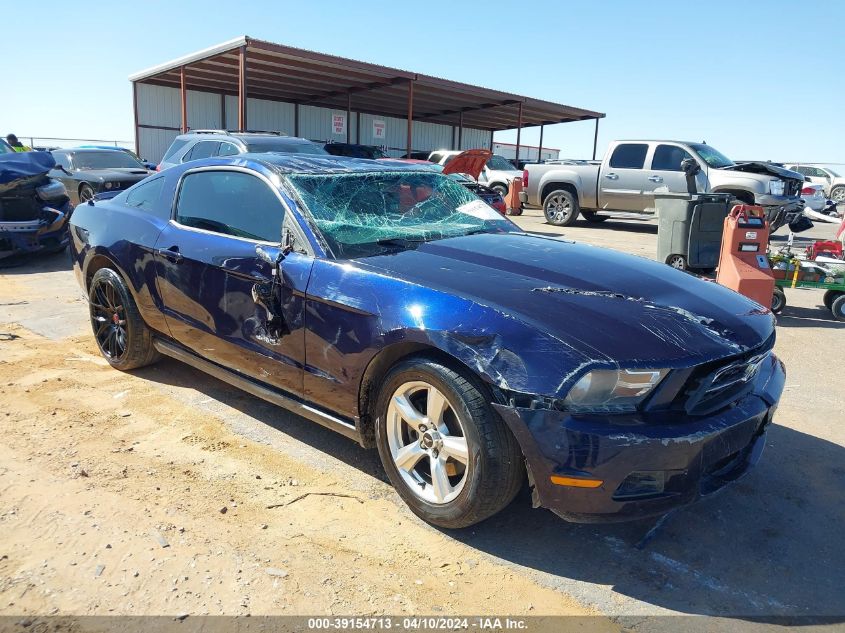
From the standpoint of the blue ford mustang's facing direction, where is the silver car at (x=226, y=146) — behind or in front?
behind

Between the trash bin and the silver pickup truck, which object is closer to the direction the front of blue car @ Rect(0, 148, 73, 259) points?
the trash bin

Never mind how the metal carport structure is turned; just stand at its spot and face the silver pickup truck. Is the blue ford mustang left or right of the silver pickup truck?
right

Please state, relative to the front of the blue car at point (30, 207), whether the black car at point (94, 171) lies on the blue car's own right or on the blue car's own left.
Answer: on the blue car's own left

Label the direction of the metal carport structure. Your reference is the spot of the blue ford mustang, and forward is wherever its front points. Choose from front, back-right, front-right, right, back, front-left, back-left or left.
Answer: back-left

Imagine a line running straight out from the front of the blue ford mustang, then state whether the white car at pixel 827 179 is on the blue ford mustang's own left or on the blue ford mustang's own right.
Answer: on the blue ford mustang's own left

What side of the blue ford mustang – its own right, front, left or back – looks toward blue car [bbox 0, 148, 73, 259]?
back

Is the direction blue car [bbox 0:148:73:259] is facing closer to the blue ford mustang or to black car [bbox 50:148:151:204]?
the blue ford mustang

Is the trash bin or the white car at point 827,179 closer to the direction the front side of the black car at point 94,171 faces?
the trash bin

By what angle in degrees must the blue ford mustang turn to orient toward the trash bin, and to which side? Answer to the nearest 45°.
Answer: approximately 90° to its left

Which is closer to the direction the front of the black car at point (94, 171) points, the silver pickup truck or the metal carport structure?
the silver pickup truck
